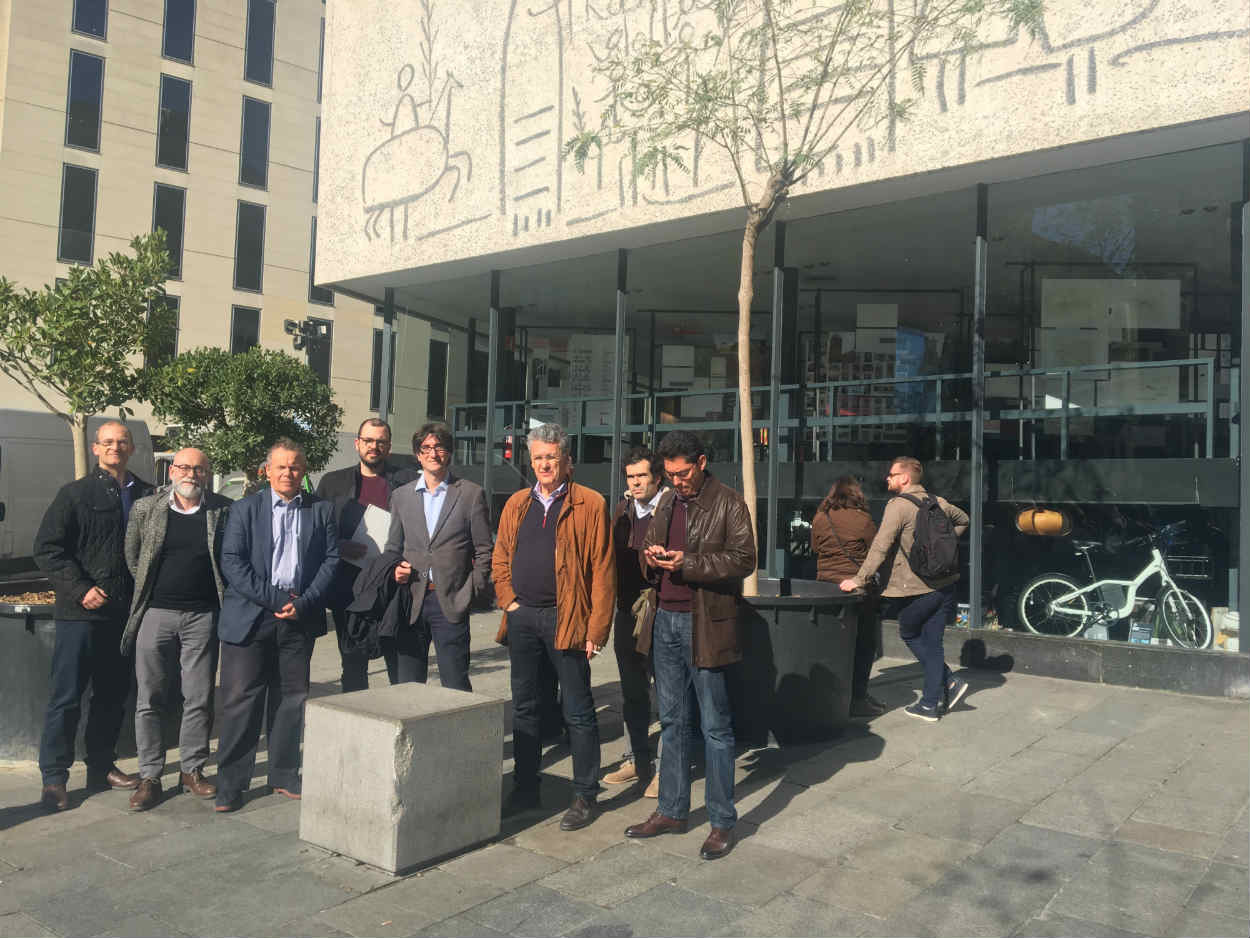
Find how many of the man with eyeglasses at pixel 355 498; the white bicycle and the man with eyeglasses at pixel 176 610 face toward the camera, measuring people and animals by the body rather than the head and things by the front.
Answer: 2

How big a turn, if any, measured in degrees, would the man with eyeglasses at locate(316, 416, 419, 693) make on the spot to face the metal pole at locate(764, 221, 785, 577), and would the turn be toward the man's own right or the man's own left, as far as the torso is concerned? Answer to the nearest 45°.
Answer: approximately 135° to the man's own left

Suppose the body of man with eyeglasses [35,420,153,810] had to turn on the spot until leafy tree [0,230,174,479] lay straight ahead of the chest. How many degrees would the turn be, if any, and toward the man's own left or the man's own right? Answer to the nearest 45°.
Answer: approximately 135° to the man's own left

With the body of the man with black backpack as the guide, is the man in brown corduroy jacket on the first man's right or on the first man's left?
on the first man's left

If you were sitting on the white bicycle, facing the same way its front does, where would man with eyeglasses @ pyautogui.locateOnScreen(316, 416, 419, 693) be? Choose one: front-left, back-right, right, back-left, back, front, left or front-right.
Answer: back-right

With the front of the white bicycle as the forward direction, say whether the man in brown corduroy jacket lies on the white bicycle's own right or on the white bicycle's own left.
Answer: on the white bicycle's own right

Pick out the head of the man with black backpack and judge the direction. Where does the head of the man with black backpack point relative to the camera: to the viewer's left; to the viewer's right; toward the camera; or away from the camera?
to the viewer's left

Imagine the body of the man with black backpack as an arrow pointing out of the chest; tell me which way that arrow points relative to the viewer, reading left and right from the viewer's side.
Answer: facing away from the viewer and to the left of the viewer

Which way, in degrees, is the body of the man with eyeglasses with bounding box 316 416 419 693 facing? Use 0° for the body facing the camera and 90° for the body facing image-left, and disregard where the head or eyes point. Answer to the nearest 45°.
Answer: approximately 0°

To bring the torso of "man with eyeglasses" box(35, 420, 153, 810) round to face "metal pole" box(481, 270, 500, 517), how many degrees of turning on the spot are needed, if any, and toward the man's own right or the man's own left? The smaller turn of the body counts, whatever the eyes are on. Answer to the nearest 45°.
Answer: approximately 90° to the man's own left

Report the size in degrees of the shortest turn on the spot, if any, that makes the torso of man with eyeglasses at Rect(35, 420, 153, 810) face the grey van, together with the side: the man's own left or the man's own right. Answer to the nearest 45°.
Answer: approximately 135° to the man's own left

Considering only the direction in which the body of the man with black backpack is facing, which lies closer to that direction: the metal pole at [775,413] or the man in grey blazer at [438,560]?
the metal pole

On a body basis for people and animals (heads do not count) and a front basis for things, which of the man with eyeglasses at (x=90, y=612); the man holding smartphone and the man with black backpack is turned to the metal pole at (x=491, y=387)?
the man with black backpack

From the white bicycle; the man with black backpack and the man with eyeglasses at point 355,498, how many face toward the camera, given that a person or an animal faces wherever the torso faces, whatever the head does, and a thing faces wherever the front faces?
1

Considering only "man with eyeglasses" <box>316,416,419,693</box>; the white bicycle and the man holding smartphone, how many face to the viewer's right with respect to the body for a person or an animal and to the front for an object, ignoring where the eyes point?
1
